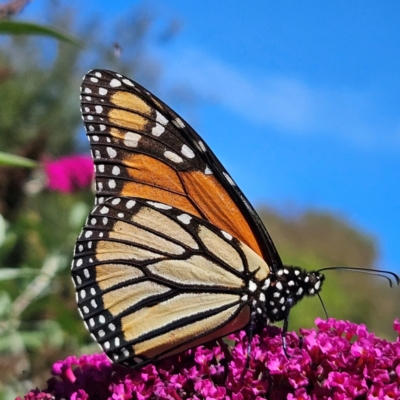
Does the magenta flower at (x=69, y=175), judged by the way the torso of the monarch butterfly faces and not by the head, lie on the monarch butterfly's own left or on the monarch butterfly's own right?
on the monarch butterfly's own left

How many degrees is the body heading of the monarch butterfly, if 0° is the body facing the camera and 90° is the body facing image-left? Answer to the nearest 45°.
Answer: approximately 270°
